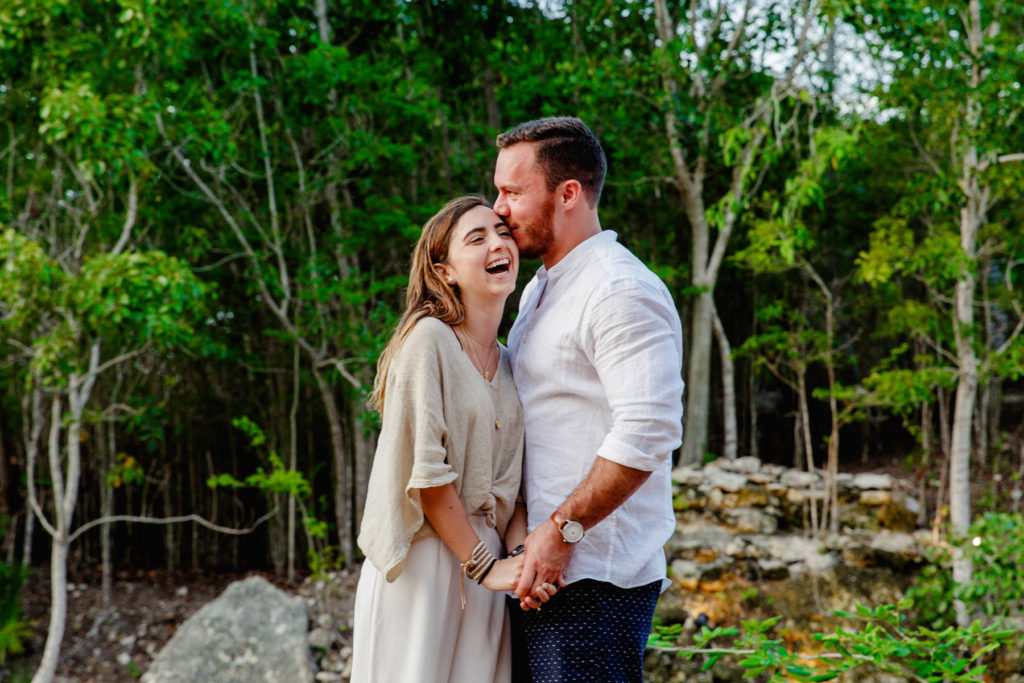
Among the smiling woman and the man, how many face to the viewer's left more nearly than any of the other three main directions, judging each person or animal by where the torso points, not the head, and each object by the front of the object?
1

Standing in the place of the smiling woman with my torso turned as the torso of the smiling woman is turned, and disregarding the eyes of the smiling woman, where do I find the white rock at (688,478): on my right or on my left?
on my left

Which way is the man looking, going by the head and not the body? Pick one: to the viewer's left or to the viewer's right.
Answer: to the viewer's left

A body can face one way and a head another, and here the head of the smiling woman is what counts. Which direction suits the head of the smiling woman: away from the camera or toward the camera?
toward the camera

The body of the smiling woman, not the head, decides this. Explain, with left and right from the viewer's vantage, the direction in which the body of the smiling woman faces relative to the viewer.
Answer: facing the viewer and to the right of the viewer

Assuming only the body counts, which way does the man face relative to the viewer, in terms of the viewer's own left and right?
facing to the left of the viewer
